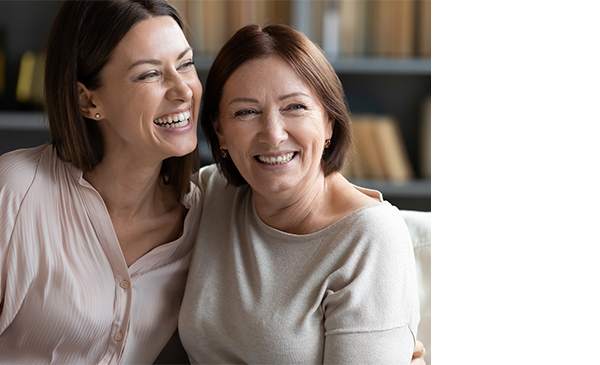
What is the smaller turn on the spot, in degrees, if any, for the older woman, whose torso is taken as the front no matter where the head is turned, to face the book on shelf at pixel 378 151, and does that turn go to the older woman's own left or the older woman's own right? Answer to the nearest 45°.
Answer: approximately 135° to the older woman's own right

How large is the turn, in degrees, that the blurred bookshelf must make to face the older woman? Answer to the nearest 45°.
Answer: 0° — it already faces them

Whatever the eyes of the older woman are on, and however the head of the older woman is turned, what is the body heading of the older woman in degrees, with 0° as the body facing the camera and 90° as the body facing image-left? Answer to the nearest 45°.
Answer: approximately 45°

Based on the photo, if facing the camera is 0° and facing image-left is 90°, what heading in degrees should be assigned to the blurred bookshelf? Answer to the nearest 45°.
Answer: approximately 0°
